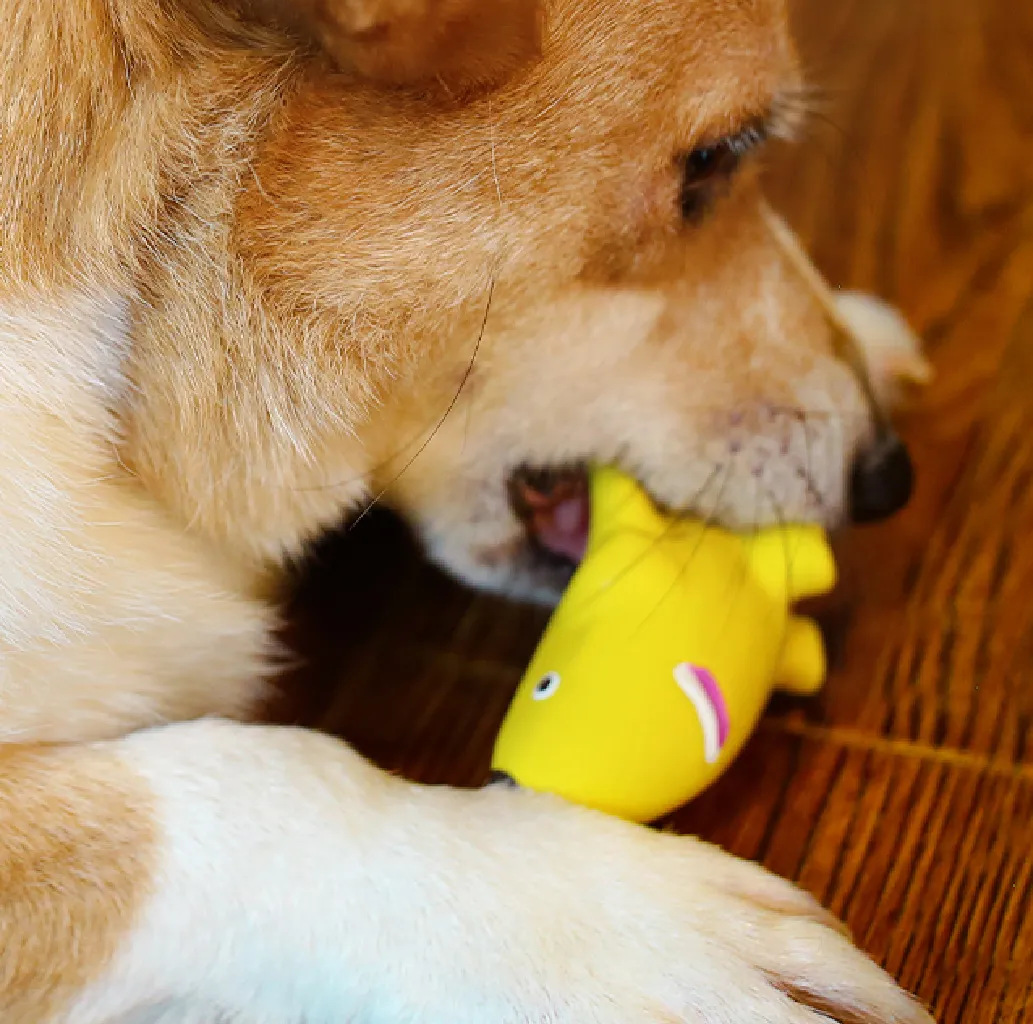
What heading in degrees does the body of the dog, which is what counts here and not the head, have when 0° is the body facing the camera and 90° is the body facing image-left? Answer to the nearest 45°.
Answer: approximately 270°
